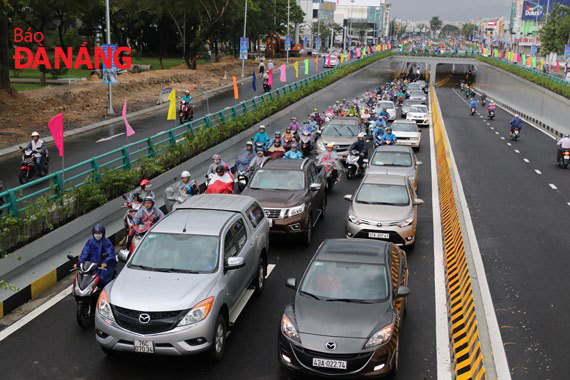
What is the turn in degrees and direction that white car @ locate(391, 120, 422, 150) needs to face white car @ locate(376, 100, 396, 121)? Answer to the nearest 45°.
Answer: approximately 180°

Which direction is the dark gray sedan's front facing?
toward the camera

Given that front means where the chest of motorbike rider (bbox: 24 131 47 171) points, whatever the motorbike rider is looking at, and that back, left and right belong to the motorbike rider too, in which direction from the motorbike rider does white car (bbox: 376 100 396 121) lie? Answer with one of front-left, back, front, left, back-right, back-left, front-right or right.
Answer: back

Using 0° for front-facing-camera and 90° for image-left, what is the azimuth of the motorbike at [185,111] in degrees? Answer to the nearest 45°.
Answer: approximately 45°

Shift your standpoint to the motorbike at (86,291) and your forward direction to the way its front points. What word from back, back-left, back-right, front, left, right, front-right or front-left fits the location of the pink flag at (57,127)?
back

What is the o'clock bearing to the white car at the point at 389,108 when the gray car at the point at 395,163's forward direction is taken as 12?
The white car is roughly at 6 o'clock from the gray car.

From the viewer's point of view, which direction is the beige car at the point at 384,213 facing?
toward the camera

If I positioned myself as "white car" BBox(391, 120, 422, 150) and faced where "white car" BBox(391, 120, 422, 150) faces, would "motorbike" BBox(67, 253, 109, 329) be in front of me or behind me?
in front

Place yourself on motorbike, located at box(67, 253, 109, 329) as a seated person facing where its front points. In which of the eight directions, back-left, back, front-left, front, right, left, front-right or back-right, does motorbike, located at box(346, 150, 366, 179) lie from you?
back-left

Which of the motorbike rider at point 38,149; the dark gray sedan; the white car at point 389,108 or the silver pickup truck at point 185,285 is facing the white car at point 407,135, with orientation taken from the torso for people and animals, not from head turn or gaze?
the white car at point 389,108

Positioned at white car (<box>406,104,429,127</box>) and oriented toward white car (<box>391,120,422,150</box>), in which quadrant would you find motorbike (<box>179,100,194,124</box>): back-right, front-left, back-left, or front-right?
front-right

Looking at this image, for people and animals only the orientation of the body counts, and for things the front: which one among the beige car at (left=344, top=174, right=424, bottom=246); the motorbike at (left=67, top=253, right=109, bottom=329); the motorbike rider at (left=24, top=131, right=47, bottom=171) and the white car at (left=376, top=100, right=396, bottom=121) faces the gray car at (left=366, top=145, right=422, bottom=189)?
the white car

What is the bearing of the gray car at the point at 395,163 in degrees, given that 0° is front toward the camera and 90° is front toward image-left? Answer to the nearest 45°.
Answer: approximately 0°

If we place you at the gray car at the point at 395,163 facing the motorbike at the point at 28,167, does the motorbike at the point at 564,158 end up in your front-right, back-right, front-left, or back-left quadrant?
back-right

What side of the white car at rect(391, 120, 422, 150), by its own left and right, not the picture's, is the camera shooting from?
front

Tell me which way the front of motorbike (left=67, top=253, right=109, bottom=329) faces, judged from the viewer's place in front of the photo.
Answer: facing the viewer

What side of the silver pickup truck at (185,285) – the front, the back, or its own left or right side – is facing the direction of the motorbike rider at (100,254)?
right

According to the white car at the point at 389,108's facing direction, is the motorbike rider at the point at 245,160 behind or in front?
in front

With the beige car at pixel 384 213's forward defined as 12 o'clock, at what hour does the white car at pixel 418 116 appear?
The white car is roughly at 6 o'clock from the beige car.
